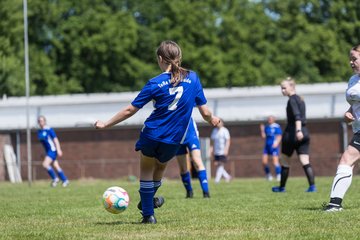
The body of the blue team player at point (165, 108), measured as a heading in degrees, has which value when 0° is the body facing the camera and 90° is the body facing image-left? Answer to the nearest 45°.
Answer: approximately 180°

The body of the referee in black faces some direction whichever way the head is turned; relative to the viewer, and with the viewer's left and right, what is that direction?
facing to the left of the viewer

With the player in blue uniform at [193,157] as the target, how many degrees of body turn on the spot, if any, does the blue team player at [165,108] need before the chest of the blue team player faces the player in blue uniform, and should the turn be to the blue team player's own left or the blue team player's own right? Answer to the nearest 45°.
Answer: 0° — they already face them

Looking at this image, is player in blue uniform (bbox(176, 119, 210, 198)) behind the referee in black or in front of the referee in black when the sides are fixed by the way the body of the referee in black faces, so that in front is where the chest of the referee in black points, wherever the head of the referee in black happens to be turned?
in front
